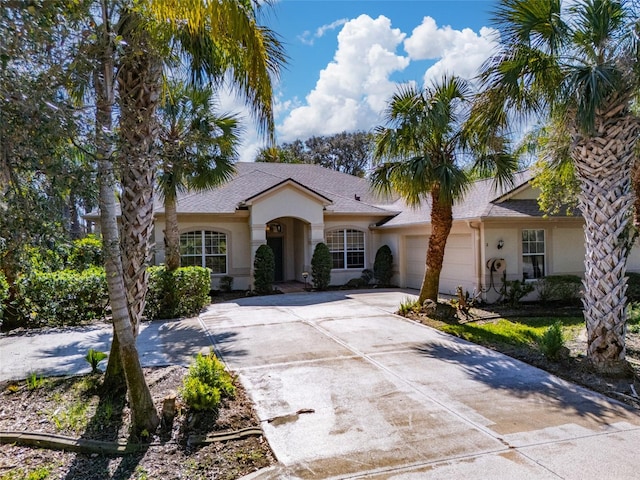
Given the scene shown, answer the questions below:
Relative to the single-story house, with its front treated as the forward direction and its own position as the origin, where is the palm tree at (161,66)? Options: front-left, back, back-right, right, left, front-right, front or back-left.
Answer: front

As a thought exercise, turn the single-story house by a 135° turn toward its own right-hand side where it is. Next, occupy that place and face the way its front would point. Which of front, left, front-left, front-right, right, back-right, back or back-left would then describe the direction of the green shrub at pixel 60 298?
left

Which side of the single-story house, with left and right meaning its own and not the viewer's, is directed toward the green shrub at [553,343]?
front

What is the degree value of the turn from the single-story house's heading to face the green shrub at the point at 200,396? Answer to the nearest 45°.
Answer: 0° — it already faces it

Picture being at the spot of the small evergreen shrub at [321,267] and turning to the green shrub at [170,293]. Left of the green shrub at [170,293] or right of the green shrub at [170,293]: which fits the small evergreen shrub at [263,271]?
right

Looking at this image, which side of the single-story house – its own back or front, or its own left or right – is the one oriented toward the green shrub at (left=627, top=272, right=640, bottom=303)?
left

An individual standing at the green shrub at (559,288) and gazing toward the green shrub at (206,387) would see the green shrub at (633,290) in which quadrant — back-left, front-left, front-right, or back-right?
back-left

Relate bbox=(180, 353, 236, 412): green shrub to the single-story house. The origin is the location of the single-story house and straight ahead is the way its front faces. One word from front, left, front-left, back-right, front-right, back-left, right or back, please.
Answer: front

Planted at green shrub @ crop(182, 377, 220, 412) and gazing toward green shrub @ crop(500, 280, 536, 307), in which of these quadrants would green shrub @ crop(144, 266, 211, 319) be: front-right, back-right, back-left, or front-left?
front-left

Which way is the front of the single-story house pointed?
toward the camera

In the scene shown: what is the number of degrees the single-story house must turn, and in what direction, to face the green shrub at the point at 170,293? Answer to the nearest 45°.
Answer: approximately 45° to its right

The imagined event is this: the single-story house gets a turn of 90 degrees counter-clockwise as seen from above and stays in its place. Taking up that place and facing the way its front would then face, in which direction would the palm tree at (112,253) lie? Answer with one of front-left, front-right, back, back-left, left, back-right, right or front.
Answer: right
